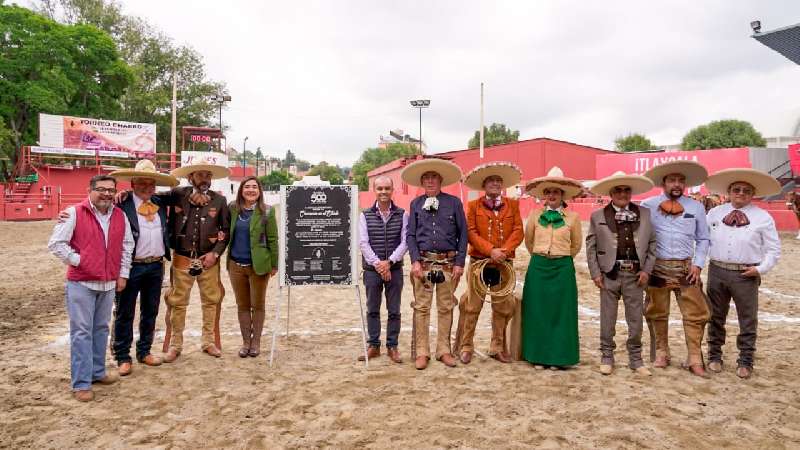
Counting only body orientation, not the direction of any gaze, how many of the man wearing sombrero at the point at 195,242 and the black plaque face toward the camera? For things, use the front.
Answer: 2

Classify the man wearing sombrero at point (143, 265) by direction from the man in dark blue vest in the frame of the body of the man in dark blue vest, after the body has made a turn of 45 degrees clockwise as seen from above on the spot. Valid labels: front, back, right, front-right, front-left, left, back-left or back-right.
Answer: front-right

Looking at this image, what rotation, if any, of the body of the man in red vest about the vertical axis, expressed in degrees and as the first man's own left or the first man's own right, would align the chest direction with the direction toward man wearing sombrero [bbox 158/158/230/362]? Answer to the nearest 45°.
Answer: approximately 90° to the first man's own left

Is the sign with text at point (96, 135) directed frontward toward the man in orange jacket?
yes

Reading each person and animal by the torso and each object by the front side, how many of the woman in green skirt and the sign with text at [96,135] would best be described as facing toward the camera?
2

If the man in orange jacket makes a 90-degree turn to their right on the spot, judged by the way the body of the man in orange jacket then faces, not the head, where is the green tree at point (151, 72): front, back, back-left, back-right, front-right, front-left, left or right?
front-right

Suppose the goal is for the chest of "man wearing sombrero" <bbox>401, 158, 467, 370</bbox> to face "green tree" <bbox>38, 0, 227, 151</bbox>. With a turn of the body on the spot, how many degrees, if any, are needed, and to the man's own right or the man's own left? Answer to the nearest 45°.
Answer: approximately 135° to the man's own right

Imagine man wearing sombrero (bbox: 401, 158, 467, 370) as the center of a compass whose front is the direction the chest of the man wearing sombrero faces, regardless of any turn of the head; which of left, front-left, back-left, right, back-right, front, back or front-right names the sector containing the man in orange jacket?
left

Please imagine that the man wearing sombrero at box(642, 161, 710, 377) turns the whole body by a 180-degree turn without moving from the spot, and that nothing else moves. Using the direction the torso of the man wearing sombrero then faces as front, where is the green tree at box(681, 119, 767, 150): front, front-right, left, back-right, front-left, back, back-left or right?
front

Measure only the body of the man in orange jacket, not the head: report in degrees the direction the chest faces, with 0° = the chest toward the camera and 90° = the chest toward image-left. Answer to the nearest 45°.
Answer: approximately 0°
